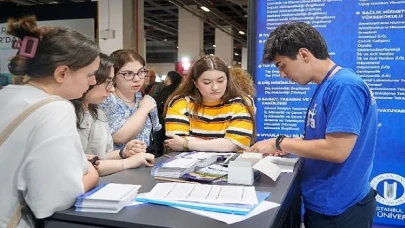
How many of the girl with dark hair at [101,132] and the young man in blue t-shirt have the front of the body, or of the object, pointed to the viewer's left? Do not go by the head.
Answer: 1

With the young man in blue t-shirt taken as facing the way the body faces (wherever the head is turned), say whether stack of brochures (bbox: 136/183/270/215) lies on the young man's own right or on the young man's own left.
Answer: on the young man's own left

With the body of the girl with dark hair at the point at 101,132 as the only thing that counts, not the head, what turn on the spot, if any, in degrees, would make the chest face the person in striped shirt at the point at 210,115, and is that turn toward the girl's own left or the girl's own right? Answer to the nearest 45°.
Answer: approximately 45° to the girl's own left

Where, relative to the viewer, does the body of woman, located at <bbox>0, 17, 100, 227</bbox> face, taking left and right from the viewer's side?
facing away from the viewer and to the right of the viewer

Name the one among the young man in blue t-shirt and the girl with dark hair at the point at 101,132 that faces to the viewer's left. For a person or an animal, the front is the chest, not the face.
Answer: the young man in blue t-shirt

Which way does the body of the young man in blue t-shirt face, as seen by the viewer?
to the viewer's left

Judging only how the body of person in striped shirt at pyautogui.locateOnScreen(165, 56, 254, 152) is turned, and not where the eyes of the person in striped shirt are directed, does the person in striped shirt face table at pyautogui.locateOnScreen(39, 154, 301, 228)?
yes

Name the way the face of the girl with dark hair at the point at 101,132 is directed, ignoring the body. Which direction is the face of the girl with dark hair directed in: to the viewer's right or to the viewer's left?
to the viewer's right

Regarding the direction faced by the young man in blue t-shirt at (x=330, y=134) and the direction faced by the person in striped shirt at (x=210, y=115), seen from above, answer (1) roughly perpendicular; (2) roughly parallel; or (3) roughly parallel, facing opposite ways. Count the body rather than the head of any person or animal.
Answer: roughly perpendicular

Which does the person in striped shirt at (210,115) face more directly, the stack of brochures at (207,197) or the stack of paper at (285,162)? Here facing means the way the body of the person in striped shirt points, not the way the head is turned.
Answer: the stack of brochures

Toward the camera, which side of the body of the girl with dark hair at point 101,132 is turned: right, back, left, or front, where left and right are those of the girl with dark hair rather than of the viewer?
right

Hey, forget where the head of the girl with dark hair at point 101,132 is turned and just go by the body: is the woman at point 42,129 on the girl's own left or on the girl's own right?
on the girl's own right
